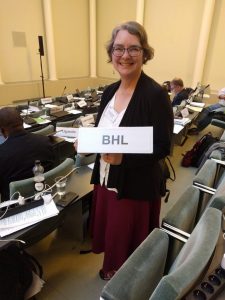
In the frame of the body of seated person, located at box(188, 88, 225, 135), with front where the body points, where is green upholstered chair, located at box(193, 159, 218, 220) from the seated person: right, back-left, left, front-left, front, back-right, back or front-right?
left

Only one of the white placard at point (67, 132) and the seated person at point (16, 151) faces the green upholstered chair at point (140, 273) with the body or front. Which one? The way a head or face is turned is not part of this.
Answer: the white placard

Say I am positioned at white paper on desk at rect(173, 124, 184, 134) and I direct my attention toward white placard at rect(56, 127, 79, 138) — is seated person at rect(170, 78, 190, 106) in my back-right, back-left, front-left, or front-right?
back-right

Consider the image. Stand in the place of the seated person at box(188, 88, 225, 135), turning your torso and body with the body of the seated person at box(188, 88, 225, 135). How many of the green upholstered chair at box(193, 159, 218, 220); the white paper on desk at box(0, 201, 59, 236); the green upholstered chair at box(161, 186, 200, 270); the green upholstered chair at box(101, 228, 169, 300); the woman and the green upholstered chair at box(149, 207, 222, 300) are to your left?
6

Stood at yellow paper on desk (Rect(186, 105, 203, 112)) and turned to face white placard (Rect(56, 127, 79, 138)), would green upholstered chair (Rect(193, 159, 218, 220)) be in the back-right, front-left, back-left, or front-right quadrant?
front-left

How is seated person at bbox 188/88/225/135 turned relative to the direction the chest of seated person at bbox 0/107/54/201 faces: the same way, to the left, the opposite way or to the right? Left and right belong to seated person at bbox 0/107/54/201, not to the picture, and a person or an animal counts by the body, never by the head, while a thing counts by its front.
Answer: the same way

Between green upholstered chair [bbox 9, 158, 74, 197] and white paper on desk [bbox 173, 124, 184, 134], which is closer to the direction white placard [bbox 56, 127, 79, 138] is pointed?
the green upholstered chair

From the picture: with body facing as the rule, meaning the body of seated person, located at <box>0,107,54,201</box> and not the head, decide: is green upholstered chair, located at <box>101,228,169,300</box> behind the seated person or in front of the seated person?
behind

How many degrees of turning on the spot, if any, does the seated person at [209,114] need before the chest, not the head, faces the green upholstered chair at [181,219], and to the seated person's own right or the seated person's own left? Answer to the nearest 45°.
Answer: approximately 90° to the seated person's own left

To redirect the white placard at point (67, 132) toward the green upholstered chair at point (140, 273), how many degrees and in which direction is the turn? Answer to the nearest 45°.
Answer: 0° — it already faces it

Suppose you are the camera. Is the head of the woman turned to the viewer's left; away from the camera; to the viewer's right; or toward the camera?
toward the camera

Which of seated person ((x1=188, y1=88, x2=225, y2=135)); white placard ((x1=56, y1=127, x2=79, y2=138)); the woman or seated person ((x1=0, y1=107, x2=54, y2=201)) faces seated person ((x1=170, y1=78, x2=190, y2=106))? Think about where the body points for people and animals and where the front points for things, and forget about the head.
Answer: seated person ((x1=188, y1=88, x2=225, y2=135))

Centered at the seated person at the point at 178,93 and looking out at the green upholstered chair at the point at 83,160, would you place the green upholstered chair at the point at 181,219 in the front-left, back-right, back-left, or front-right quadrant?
front-left
